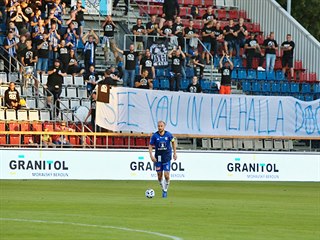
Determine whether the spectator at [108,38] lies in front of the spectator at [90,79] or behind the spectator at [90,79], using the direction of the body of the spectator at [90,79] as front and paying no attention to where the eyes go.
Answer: behind

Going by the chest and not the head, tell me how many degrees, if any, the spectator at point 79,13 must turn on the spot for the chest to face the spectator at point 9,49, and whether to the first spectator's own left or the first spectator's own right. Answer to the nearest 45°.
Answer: approximately 45° to the first spectator's own right

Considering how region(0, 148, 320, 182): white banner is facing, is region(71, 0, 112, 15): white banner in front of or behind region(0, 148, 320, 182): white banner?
behind

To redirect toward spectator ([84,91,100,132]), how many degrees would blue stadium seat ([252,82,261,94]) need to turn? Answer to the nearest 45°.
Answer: approximately 45° to its right

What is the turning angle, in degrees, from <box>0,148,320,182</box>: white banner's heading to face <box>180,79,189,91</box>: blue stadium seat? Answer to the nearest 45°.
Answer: approximately 180°
